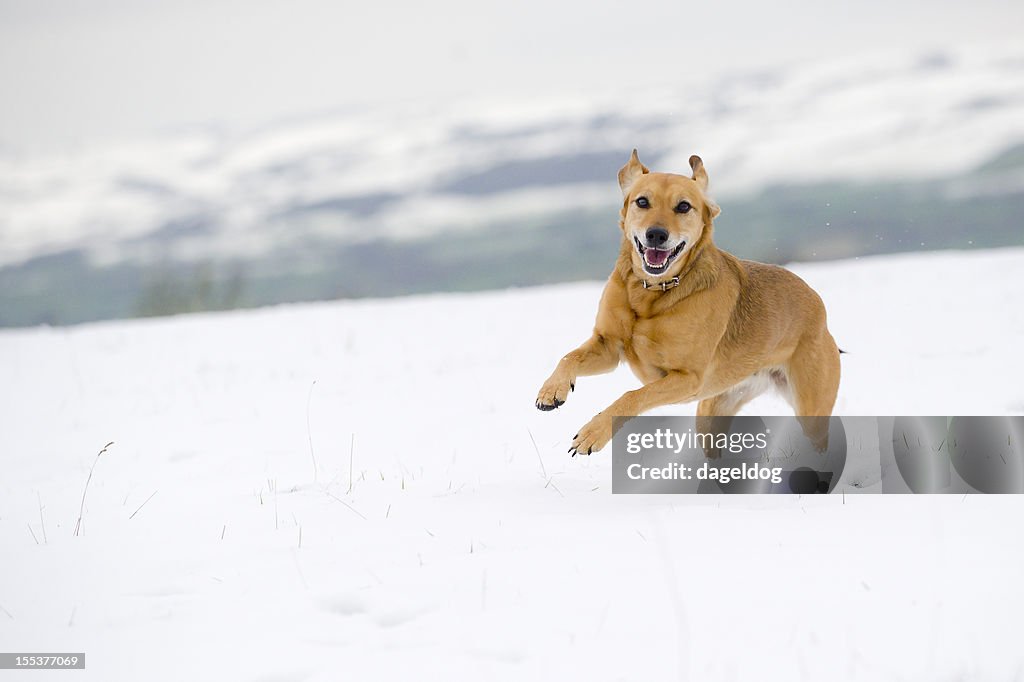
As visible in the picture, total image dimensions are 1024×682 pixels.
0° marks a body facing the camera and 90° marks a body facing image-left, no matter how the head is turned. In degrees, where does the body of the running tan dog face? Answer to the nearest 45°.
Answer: approximately 45°
